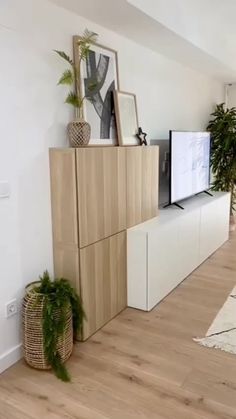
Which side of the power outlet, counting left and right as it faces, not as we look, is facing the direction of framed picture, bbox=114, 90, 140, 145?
left

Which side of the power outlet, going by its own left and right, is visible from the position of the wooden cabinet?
left

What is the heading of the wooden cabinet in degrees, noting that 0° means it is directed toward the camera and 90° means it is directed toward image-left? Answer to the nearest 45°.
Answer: approximately 315°

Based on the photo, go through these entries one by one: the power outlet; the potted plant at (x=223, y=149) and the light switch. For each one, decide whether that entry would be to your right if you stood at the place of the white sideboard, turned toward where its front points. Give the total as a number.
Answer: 2

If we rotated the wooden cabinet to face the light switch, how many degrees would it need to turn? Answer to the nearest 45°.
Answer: approximately 90° to its right
